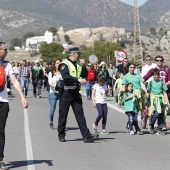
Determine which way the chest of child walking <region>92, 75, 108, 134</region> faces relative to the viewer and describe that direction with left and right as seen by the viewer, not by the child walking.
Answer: facing the viewer and to the right of the viewer

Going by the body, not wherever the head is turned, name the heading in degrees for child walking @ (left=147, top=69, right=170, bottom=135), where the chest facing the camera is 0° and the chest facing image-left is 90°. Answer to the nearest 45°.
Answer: approximately 0°

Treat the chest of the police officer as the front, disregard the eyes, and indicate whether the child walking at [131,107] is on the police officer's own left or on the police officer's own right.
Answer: on the police officer's own left

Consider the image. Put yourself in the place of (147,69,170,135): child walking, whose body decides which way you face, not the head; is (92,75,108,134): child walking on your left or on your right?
on your right

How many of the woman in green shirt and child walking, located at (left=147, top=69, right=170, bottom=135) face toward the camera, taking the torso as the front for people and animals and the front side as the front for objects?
2

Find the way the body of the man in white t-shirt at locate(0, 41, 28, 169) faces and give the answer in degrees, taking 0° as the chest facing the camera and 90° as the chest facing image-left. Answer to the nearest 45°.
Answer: approximately 315°

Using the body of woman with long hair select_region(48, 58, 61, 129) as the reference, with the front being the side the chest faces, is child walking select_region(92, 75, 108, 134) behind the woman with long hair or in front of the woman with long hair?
in front
